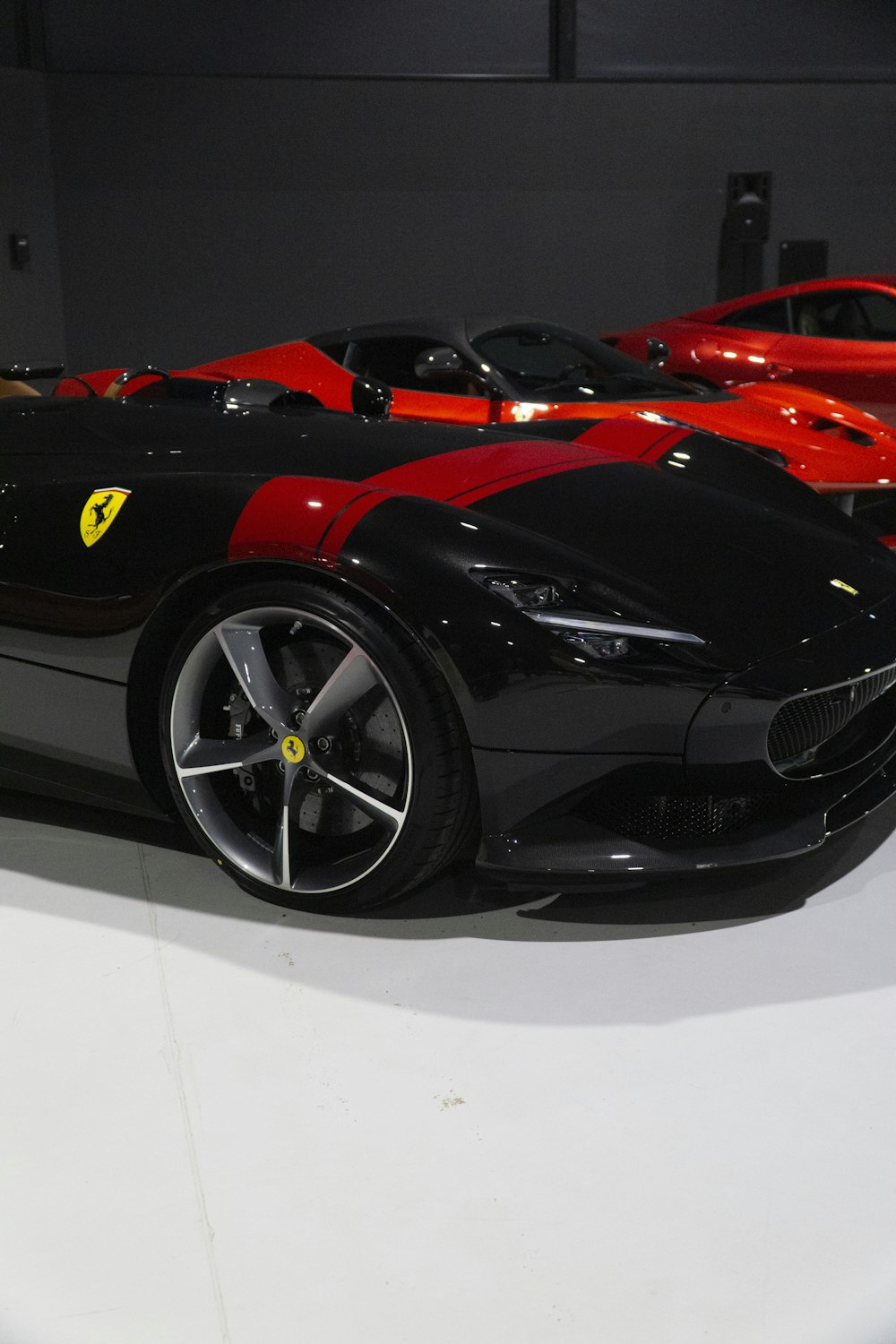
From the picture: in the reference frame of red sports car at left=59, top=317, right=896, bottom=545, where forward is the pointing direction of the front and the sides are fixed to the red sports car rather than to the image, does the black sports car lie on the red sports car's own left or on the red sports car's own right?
on the red sports car's own right

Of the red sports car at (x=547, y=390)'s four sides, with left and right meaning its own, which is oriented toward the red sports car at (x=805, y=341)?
left

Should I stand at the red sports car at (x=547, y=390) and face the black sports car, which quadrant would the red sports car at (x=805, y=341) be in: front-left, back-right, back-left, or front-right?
back-left

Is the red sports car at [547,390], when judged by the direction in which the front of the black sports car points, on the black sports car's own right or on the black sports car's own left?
on the black sports car's own left

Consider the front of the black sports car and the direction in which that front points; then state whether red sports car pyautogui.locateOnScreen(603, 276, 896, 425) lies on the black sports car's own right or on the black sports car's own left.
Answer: on the black sports car's own left

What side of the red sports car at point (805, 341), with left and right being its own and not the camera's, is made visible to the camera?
right
